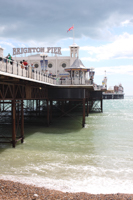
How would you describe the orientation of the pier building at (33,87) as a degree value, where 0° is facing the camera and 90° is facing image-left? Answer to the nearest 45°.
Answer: approximately 0°
